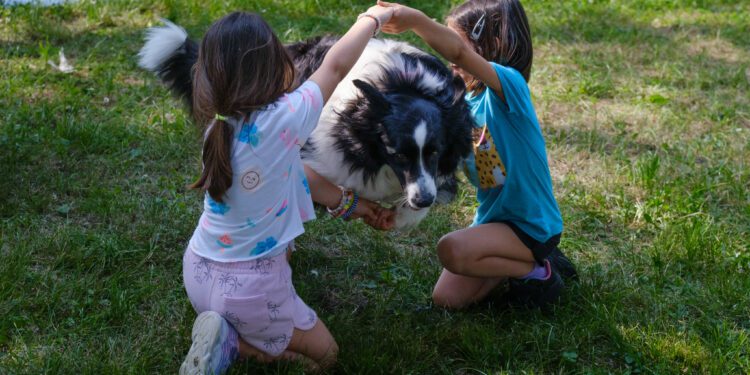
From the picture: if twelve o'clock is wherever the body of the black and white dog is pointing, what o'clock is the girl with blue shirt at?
The girl with blue shirt is roughly at 11 o'clock from the black and white dog.

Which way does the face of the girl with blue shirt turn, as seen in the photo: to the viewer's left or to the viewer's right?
to the viewer's left

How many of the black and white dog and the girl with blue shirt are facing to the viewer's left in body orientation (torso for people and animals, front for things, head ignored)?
1

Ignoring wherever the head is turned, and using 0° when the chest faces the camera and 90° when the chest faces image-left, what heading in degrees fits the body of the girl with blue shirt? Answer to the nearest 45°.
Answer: approximately 90°

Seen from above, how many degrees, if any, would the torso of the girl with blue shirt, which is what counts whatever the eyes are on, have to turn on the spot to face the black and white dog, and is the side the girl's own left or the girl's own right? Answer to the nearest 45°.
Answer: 0° — they already face it

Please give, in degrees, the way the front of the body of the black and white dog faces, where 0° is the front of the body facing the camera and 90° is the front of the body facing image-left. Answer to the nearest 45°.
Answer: approximately 315°

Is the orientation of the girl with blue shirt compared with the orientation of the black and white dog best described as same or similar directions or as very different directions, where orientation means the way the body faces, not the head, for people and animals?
very different directions
